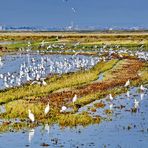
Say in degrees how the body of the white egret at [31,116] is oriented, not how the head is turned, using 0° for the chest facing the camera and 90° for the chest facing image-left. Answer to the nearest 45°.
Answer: approximately 90°
